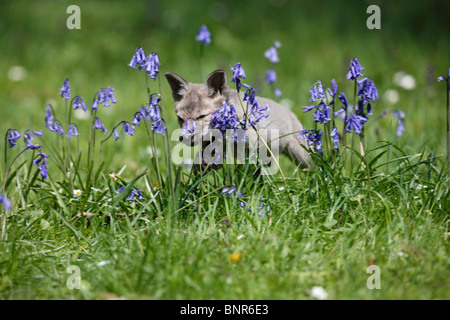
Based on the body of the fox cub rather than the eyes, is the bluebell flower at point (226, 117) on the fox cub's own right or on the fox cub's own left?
on the fox cub's own left

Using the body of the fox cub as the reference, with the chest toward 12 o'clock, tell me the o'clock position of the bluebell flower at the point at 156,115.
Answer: The bluebell flower is roughly at 1 o'clock from the fox cub.

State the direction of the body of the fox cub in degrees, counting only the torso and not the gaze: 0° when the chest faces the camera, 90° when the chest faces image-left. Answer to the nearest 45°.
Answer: approximately 45°

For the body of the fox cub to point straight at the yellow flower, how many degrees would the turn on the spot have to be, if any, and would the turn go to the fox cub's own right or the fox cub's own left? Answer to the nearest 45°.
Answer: approximately 45° to the fox cub's own left

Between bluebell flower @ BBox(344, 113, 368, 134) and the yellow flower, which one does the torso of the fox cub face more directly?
the yellow flower
